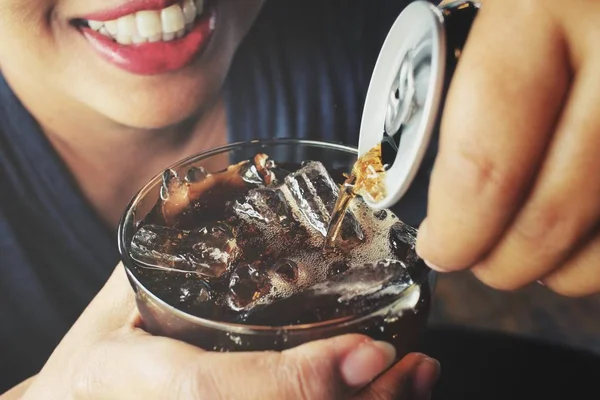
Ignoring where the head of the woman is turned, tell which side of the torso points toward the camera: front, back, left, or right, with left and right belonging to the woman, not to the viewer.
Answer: front
